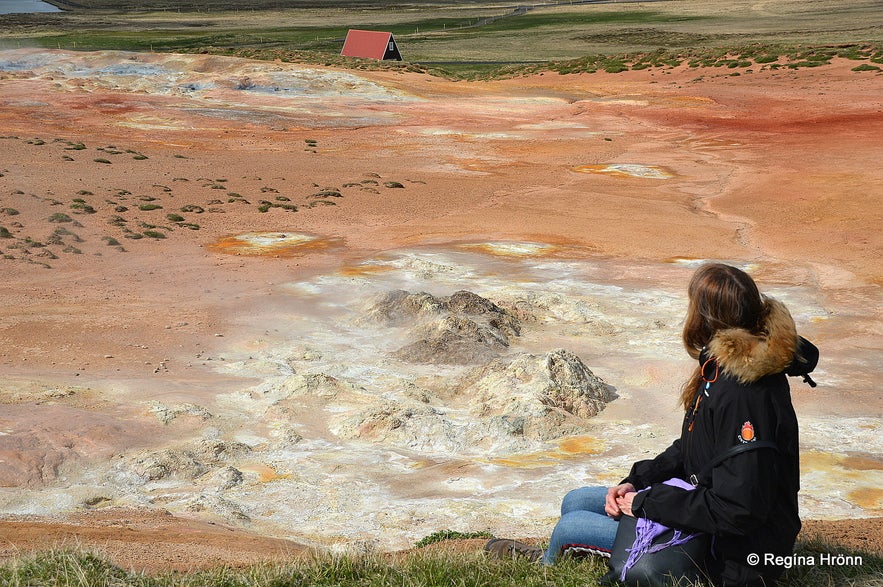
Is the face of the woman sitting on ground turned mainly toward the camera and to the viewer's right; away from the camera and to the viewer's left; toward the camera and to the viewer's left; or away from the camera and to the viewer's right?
away from the camera and to the viewer's left

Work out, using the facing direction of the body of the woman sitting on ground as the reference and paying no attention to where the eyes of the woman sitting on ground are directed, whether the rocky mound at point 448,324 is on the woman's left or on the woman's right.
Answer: on the woman's right

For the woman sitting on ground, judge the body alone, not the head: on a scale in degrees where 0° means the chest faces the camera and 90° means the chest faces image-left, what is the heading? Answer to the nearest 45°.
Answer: approximately 90°
